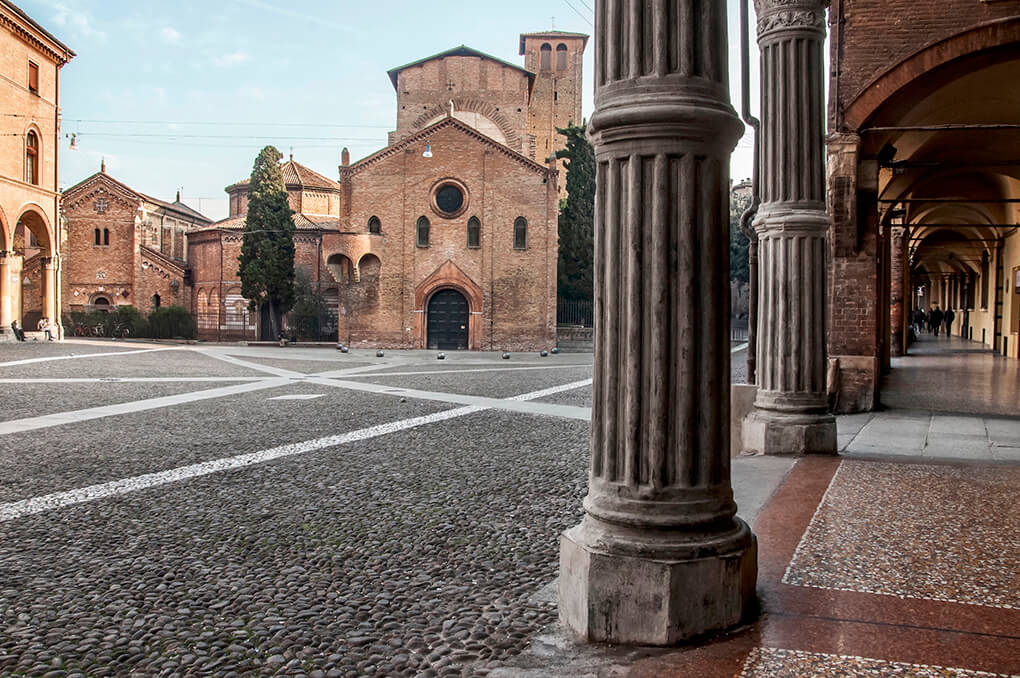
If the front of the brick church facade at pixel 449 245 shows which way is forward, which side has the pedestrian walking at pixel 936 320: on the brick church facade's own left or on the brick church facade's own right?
on the brick church facade's own left

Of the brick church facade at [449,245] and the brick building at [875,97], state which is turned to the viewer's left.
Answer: the brick building

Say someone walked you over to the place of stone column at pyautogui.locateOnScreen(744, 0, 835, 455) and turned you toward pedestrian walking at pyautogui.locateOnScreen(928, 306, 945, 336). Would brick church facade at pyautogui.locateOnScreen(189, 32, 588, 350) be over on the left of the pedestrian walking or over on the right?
left

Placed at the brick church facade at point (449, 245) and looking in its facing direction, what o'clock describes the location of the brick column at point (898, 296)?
The brick column is roughly at 11 o'clock from the brick church facade.

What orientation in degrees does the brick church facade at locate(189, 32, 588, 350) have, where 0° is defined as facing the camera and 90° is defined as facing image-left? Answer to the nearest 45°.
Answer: approximately 0°

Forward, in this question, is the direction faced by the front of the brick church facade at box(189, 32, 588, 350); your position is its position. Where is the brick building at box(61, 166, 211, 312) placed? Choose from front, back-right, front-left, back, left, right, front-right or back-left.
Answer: back-right

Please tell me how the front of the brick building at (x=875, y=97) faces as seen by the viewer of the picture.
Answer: facing to the left of the viewer

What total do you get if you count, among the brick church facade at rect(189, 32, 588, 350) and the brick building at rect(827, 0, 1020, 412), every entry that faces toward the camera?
1

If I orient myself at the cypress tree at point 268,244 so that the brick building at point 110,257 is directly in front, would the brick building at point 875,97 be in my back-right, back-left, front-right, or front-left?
back-left

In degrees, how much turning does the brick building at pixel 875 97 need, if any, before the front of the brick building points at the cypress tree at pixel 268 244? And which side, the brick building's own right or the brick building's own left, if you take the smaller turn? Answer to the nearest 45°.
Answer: approximately 45° to the brick building's own right
